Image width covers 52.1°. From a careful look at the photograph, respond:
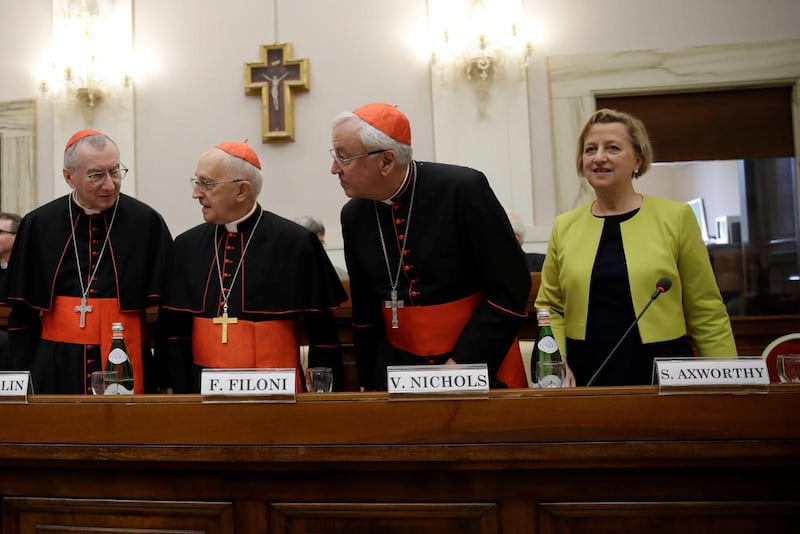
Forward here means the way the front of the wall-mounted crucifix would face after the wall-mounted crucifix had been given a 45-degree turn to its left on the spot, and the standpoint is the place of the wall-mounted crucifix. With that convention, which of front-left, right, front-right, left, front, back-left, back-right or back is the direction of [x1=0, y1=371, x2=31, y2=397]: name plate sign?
front-right

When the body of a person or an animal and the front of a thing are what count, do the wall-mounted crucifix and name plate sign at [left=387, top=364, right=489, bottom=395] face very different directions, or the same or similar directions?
same or similar directions

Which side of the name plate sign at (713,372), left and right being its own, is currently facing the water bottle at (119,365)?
right

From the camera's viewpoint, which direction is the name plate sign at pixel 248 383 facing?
toward the camera

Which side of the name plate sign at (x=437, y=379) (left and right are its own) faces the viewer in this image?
front

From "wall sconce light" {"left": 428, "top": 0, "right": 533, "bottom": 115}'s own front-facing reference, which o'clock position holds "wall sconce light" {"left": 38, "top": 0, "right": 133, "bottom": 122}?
"wall sconce light" {"left": 38, "top": 0, "right": 133, "bottom": 122} is roughly at 3 o'clock from "wall sconce light" {"left": 428, "top": 0, "right": 533, "bottom": 115}.

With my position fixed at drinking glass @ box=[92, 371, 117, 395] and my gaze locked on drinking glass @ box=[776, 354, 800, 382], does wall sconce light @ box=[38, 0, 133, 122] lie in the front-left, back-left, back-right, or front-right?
back-left

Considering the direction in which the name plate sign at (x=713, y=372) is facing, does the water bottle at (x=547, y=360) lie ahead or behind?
behind

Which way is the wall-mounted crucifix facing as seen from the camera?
toward the camera

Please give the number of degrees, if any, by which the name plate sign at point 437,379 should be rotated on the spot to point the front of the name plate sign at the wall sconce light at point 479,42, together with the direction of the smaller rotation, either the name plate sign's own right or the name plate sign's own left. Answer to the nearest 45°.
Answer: approximately 180°

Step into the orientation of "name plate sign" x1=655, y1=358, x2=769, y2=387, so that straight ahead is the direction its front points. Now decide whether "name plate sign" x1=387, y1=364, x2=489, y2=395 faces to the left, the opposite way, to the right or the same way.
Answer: the same way

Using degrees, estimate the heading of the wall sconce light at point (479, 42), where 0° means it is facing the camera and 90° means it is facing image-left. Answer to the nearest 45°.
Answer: approximately 0°

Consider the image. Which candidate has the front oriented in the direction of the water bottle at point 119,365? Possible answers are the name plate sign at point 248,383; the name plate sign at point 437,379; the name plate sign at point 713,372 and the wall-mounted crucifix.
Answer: the wall-mounted crucifix

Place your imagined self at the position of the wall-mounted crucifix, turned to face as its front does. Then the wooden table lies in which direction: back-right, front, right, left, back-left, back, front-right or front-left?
front

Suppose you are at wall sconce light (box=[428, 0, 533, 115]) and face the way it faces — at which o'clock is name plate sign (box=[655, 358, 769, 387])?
The name plate sign is roughly at 12 o'clock from the wall sconce light.
